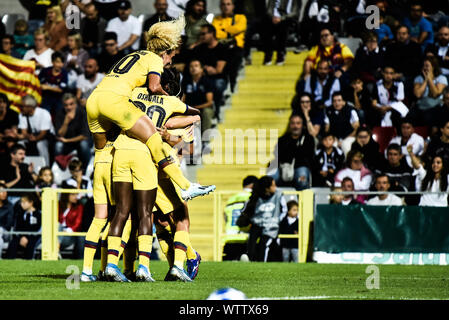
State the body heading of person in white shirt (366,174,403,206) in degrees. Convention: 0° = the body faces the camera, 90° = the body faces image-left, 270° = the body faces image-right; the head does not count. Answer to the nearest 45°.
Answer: approximately 0°

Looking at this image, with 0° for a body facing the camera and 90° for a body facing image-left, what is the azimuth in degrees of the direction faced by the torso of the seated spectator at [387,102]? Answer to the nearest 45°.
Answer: approximately 0°

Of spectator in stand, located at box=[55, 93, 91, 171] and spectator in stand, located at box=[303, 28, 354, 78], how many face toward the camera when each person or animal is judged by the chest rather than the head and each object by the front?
2

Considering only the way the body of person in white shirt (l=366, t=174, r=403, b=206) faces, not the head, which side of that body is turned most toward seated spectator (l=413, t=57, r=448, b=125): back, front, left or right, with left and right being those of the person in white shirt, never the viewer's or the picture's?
back

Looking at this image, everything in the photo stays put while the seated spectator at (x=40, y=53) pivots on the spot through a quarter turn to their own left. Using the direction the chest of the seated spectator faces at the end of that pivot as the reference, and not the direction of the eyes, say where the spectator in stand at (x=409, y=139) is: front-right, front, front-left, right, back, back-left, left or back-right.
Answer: front-right

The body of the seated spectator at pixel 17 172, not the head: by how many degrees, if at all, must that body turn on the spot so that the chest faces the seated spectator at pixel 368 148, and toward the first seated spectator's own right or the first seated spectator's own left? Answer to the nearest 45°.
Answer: approximately 45° to the first seated spectator's own left

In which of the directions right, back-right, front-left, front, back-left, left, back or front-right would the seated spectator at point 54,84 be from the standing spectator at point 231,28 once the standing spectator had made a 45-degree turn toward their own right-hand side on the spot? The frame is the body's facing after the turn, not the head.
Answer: front-right

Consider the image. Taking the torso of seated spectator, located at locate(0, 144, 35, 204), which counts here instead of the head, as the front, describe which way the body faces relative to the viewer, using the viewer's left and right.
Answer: facing the viewer and to the right of the viewer

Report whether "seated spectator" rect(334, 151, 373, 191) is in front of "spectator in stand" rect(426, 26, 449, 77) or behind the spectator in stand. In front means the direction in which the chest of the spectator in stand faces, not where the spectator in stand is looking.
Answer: in front

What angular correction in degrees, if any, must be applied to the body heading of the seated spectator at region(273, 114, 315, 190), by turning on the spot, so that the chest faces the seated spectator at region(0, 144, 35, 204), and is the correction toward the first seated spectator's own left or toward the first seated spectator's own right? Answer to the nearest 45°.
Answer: approximately 90° to the first seated spectator's own right

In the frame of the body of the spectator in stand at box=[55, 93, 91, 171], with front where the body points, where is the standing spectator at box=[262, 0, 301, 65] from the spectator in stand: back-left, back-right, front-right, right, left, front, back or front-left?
left
